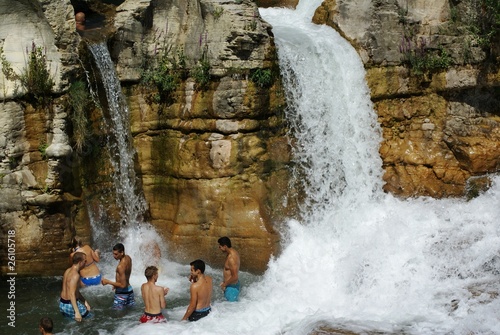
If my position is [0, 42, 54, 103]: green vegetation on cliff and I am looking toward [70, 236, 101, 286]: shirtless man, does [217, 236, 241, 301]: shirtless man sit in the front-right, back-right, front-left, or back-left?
front-left

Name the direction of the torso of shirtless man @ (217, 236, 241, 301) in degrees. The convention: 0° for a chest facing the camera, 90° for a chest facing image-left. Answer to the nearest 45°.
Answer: approximately 90°

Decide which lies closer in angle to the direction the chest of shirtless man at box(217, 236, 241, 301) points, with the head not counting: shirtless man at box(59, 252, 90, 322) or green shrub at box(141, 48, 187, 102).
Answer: the shirtless man

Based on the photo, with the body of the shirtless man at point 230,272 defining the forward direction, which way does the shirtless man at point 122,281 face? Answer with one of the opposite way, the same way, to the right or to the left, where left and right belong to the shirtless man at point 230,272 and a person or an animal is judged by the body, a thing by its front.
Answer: the same way

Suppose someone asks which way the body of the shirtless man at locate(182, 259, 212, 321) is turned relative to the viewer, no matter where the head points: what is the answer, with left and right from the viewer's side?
facing away from the viewer and to the left of the viewer

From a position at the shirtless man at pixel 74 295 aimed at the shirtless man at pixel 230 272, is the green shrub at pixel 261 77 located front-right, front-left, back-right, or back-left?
front-left

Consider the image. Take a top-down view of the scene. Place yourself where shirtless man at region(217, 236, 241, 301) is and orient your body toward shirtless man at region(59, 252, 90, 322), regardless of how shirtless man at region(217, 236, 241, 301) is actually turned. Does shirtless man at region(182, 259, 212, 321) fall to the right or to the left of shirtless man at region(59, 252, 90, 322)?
left

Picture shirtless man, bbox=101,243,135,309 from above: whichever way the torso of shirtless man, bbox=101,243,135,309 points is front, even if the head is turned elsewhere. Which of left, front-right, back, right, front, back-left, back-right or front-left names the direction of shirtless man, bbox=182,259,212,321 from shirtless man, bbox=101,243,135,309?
back-left

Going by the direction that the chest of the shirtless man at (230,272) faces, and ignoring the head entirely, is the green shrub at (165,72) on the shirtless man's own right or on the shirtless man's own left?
on the shirtless man's own right
